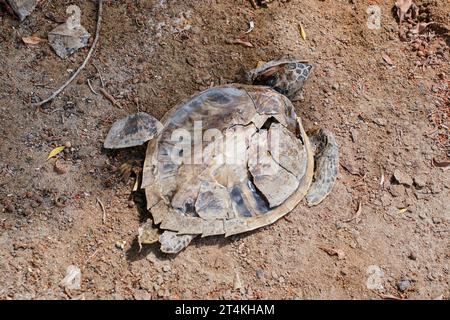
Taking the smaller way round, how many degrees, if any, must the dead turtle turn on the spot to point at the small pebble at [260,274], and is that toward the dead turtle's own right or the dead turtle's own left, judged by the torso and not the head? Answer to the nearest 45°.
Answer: approximately 135° to the dead turtle's own right

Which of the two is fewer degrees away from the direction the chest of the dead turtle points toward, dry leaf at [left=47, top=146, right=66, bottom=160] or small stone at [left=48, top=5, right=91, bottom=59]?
the small stone

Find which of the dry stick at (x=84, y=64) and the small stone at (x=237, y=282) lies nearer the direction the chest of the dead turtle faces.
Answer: the dry stick

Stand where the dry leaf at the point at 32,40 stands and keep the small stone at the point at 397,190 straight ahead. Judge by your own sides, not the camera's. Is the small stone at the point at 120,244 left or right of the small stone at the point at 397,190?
right

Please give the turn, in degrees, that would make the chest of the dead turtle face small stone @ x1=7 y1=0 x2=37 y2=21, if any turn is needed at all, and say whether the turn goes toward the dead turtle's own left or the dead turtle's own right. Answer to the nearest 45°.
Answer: approximately 90° to the dead turtle's own left

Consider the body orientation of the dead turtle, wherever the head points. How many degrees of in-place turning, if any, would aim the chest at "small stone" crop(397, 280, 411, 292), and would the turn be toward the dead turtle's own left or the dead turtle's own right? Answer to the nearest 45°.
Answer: approximately 90° to the dead turtle's own right

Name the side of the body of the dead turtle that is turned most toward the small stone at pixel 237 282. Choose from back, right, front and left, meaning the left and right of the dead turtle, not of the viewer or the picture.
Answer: back

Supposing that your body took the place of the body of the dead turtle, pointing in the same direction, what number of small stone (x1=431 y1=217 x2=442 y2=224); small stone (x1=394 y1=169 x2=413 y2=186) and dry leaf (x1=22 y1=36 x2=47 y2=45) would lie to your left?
1

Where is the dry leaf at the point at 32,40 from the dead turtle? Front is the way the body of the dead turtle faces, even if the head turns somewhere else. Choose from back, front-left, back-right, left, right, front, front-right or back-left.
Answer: left

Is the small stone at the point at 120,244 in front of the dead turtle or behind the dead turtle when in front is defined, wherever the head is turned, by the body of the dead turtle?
behind

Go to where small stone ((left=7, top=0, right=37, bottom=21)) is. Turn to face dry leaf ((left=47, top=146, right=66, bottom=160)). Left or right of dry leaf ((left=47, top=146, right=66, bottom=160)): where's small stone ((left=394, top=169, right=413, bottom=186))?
left

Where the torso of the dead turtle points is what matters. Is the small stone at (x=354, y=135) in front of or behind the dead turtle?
in front

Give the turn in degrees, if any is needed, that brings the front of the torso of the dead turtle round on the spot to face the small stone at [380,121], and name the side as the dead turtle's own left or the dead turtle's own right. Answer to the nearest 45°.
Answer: approximately 45° to the dead turtle's own right

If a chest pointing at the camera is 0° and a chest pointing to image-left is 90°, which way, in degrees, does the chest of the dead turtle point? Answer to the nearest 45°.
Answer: approximately 225°

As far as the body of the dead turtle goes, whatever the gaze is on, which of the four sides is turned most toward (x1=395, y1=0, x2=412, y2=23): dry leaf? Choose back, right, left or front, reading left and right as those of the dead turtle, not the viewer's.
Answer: front

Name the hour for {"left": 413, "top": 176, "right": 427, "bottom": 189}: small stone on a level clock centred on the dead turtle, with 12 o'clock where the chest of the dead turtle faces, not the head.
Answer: The small stone is roughly at 2 o'clock from the dead turtle.
